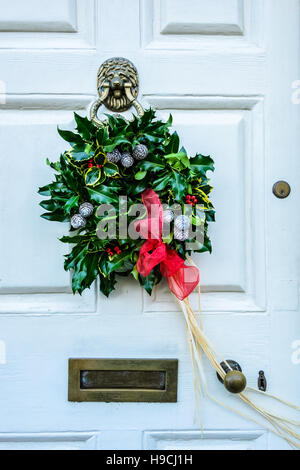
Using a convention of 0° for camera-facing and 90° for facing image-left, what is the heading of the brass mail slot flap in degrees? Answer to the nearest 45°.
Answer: approximately 0°

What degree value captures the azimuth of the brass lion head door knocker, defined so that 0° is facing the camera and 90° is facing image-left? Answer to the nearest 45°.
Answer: approximately 0°

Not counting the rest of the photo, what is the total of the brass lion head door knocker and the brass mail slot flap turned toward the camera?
2
